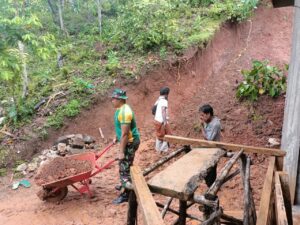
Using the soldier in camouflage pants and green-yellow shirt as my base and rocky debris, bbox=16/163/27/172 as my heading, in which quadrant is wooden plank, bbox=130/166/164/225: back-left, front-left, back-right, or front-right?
back-left

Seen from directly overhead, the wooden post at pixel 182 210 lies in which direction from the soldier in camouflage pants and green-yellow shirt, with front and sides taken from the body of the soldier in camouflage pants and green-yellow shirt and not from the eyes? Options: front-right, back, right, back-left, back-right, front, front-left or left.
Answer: left

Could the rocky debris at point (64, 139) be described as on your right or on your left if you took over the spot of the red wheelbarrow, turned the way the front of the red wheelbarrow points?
on your right

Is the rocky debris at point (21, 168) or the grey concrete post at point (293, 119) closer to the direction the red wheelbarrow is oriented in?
the rocky debris

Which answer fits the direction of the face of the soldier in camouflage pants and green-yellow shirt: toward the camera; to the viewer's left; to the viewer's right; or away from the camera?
to the viewer's left

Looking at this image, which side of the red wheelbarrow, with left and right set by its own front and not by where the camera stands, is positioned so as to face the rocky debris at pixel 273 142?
back

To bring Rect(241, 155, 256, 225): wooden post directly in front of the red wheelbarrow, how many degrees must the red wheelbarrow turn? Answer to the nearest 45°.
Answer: approximately 135° to its left

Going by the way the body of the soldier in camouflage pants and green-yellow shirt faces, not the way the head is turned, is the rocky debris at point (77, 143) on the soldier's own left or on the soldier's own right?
on the soldier's own right

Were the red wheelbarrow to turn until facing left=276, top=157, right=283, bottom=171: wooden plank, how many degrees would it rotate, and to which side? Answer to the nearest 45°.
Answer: approximately 135° to its left

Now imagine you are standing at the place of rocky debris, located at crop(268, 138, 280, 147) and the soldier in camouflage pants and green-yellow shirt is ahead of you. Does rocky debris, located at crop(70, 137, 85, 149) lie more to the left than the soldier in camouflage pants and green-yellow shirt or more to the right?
right

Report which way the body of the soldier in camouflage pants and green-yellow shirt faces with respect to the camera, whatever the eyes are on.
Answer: to the viewer's left

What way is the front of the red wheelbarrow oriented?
to the viewer's left

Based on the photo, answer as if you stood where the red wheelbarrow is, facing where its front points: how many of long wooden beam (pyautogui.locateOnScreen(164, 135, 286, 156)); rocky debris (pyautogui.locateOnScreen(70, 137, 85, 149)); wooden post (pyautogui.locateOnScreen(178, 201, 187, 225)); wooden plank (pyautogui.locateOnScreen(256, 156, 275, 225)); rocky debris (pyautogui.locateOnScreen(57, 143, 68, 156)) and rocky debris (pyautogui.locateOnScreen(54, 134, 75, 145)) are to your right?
3
